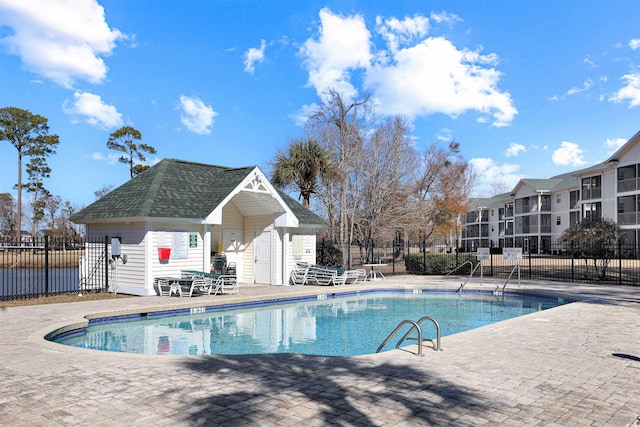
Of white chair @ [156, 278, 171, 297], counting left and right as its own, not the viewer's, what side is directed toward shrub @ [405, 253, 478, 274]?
left

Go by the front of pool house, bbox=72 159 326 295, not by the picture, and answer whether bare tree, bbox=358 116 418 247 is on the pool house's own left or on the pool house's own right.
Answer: on the pool house's own left

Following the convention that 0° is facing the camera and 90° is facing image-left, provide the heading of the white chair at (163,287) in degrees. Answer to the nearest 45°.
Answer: approximately 315°
